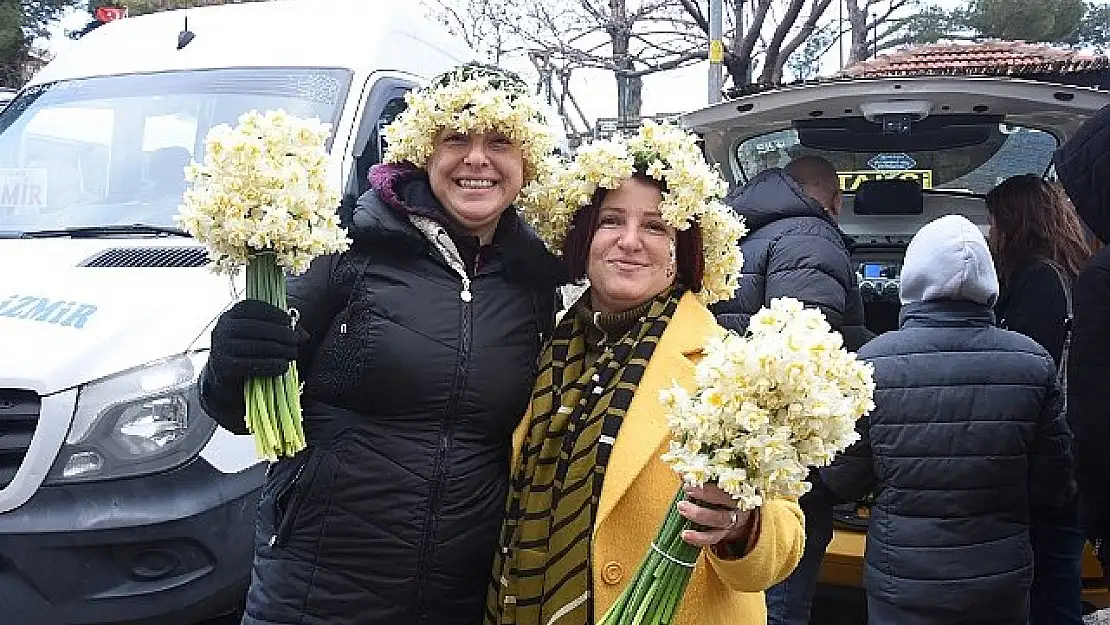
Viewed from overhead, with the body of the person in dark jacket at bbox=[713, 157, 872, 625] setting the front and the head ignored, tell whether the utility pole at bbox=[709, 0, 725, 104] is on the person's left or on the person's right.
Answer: on the person's left

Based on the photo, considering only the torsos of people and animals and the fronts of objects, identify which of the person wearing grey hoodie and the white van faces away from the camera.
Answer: the person wearing grey hoodie

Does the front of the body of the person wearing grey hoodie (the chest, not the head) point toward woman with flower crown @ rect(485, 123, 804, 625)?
no

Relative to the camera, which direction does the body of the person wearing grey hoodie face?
away from the camera

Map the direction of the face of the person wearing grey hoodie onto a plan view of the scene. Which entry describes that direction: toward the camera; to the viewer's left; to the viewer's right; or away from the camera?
away from the camera

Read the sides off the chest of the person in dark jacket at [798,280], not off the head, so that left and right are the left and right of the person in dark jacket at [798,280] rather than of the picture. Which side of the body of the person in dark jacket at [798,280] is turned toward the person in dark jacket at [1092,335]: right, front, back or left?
right

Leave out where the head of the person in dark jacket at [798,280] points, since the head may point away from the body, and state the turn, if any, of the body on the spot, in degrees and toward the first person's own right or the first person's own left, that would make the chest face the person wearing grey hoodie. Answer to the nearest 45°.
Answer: approximately 90° to the first person's own right

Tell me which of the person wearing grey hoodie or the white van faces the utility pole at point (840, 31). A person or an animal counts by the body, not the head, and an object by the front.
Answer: the person wearing grey hoodie

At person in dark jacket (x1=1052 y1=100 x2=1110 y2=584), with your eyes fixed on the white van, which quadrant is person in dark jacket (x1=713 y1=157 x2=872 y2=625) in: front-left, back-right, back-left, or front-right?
front-right

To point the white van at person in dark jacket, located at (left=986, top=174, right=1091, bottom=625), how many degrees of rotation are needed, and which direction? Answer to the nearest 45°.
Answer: approximately 135° to its left

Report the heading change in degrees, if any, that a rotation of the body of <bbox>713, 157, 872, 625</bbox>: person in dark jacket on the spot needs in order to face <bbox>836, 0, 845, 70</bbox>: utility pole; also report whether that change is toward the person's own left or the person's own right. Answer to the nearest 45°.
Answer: approximately 45° to the person's own left

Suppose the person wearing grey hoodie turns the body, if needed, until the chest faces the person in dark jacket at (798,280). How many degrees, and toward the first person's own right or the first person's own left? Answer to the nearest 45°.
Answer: approximately 45° to the first person's own left

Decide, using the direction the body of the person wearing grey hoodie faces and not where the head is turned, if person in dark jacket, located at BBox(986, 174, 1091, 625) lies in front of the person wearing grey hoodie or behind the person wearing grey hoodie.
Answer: in front

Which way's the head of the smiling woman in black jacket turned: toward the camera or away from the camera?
toward the camera
